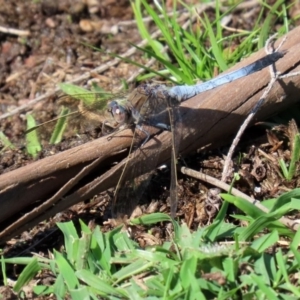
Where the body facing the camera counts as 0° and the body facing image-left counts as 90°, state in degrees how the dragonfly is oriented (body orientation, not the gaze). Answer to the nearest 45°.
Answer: approximately 90°

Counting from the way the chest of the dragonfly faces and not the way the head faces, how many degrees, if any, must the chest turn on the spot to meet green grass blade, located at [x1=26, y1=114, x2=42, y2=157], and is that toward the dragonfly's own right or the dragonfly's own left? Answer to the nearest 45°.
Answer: approximately 45° to the dragonfly's own right
